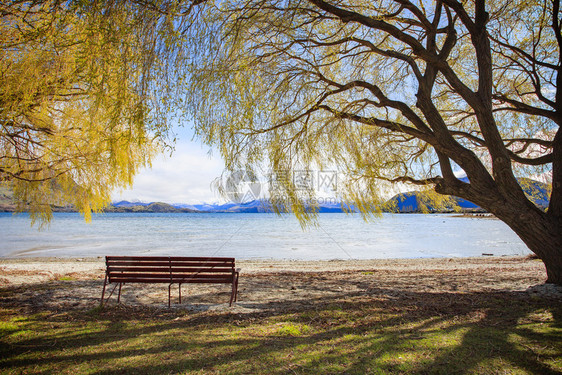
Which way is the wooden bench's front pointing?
away from the camera

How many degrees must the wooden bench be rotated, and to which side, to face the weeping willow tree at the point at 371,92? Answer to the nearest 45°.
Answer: approximately 90° to its right
